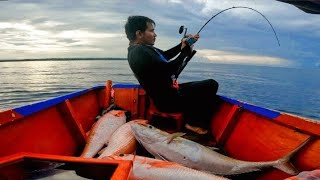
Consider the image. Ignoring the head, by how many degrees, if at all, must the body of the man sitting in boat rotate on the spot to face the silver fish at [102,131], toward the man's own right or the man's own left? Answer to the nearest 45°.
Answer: approximately 135° to the man's own right

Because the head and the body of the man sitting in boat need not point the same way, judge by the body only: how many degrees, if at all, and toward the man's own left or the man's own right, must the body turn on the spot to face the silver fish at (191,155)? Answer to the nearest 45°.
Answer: approximately 90° to the man's own right

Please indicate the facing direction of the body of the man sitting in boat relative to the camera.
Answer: to the viewer's right

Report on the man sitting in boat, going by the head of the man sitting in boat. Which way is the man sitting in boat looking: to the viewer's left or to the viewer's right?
to the viewer's right

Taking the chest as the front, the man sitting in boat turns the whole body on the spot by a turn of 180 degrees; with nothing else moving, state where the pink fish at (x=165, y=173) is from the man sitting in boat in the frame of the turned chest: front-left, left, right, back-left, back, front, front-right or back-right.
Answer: left
